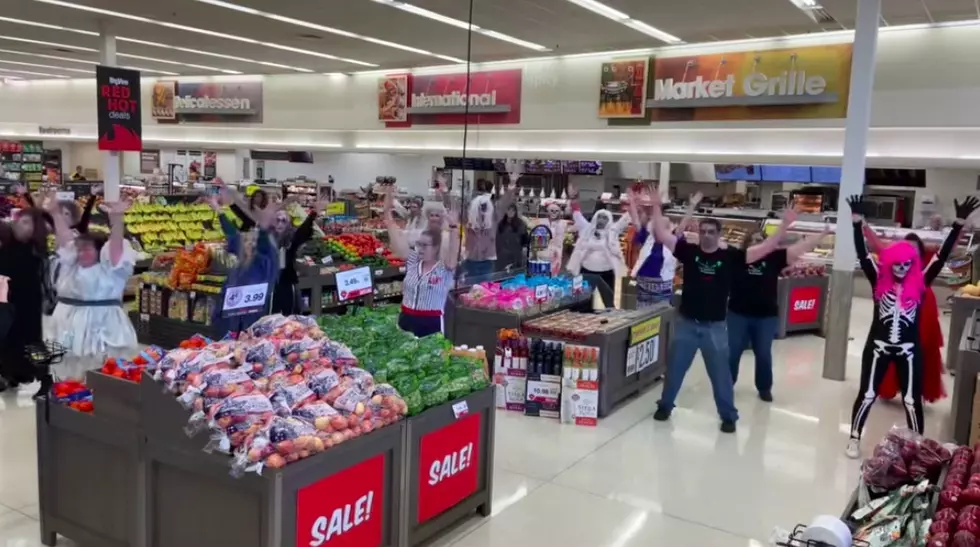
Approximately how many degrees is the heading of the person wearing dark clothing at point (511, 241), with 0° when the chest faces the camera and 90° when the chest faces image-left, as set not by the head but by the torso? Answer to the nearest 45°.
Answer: approximately 0°

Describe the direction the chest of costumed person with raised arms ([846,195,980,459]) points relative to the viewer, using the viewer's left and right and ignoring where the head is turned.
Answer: facing the viewer

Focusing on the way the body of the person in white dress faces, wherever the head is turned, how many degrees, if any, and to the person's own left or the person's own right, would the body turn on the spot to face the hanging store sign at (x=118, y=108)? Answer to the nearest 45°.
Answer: approximately 180°

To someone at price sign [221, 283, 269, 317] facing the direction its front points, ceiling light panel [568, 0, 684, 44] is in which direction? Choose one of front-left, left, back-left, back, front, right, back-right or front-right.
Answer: back-left

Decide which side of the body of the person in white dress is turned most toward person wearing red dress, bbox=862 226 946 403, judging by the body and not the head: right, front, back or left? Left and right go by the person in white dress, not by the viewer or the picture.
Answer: left

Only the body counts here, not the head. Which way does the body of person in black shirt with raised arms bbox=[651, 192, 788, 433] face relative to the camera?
toward the camera

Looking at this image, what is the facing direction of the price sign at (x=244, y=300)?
toward the camera

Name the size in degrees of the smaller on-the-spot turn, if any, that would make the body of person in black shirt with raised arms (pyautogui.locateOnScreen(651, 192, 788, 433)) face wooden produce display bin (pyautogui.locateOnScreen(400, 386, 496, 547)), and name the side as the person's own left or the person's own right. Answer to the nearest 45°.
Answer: approximately 45° to the person's own right

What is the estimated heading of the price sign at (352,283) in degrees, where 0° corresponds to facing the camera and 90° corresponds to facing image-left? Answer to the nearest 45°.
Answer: approximately 0°

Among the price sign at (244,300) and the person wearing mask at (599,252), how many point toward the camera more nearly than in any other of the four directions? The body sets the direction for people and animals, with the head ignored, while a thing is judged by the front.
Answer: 2

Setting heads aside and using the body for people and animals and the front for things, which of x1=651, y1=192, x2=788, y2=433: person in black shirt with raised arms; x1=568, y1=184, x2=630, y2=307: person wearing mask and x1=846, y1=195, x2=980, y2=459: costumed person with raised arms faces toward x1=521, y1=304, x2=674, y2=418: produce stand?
the person wearing mask

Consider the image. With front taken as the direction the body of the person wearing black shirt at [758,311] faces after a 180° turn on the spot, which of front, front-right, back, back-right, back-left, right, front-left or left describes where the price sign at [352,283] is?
back-left
